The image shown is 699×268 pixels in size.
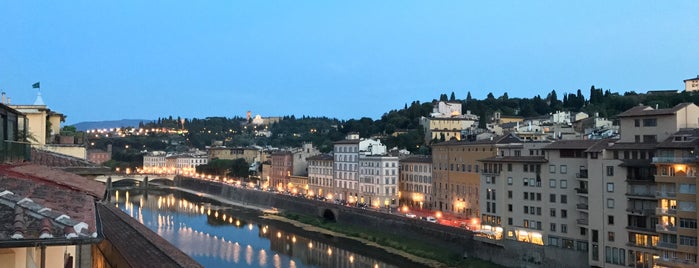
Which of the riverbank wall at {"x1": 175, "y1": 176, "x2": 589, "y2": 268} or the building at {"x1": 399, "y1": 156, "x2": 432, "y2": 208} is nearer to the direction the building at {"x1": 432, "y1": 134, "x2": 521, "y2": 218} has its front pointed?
the riverbank wall

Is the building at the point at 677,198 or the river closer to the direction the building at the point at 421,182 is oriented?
the river

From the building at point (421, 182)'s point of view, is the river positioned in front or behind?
in front

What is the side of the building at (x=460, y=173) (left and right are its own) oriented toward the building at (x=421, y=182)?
right

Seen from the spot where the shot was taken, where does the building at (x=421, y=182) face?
facing the viewer and to the left of the viewer

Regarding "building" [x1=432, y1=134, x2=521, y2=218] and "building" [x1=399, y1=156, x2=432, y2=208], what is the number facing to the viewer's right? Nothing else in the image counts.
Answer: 0

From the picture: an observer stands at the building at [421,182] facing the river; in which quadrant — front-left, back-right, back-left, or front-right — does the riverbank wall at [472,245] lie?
front-left

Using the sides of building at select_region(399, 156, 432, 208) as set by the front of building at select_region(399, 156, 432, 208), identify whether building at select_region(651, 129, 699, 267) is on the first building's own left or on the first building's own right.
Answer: on the first building's own left

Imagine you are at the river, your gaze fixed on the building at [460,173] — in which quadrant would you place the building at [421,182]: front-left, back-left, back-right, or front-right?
front-left

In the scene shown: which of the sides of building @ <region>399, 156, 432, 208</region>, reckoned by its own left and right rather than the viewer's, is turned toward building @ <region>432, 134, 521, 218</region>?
left

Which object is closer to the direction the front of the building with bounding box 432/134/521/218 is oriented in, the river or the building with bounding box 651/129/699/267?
the river
